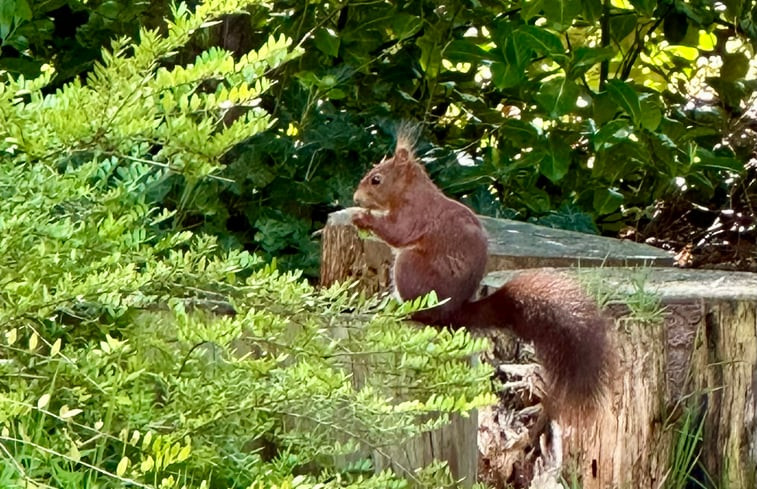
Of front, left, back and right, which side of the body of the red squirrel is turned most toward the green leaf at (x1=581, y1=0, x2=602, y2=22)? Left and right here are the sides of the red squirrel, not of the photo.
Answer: right

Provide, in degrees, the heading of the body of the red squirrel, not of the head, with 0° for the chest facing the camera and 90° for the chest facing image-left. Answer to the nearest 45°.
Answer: approximately 90°

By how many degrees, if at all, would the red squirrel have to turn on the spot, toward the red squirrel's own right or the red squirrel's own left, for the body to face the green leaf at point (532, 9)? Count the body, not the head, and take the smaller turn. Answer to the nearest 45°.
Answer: approximately 90° to the red squirrel's own right

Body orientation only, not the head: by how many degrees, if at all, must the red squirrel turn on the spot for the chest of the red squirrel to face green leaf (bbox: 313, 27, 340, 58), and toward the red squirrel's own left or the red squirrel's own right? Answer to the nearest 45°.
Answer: approximately 90° to the red squirrel's own right
